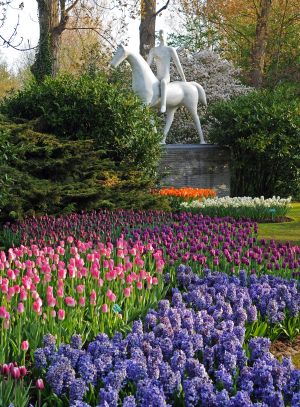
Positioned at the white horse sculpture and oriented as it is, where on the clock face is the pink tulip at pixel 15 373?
The pink tulip is roughly at 9 o'clock from the white horse sculpture.

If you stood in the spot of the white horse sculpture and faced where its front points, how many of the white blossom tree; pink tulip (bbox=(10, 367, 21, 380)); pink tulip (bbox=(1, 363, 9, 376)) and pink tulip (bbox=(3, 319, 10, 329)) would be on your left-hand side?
3

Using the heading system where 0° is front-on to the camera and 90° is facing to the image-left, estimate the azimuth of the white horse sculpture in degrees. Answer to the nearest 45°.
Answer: approximately 90°

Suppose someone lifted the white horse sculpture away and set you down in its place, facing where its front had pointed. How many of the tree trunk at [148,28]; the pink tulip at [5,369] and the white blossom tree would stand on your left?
1

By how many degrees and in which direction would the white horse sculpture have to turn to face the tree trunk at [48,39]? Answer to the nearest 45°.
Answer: approximately 45° to its right

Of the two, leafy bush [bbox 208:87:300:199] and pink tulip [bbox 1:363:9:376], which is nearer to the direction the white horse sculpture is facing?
the pink tulip

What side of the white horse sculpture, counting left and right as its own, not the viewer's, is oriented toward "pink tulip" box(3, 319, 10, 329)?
left

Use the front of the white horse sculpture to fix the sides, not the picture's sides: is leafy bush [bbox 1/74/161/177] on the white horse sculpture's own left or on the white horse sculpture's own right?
on the white horse sculpture's own left

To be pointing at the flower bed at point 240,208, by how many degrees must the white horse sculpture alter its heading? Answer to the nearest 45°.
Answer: approximately 90° to its left

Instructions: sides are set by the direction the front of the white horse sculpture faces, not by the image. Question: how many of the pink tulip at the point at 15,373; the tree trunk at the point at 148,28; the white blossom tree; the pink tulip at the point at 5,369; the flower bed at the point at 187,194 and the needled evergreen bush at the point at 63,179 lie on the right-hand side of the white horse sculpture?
2

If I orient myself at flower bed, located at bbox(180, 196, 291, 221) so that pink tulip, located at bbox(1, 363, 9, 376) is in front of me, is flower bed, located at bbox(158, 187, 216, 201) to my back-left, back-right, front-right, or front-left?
back-right

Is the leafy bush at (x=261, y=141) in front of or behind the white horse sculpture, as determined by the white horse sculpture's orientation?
behind

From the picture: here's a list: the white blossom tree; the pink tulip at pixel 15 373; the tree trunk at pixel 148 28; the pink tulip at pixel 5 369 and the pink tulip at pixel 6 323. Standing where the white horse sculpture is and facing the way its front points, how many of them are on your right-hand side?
2

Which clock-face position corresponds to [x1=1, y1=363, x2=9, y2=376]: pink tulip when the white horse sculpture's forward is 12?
The pink tulip is roughly at 9 o'clock from the white horse sculpture.

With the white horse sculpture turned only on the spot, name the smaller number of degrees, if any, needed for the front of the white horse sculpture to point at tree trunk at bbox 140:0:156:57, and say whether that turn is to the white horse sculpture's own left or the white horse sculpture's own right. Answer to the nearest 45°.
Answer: approximately 90° to the white horse sculpture's own right

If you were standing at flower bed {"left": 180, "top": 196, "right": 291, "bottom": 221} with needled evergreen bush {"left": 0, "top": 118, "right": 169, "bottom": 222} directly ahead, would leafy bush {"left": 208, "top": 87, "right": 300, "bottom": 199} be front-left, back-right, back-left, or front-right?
back-right

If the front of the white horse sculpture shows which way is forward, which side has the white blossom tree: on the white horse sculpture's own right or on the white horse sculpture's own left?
on the white horse sculpture's own right
